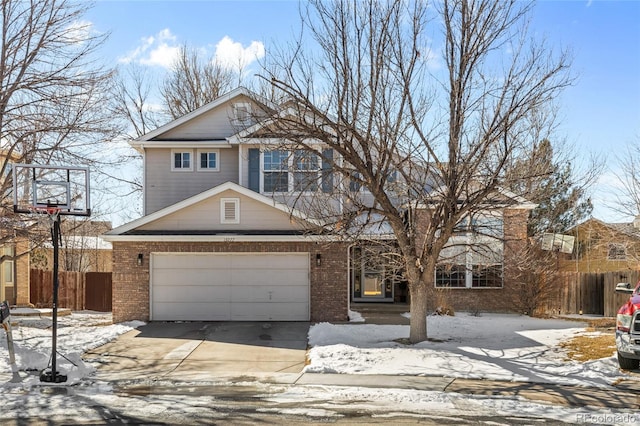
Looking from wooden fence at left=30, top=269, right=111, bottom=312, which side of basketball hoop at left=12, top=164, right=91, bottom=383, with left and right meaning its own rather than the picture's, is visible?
back

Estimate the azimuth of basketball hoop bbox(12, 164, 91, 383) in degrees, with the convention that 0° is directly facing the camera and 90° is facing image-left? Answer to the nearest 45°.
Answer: approximately 0°

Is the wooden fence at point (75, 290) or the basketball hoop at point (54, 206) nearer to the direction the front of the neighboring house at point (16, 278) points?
the basketball hoop

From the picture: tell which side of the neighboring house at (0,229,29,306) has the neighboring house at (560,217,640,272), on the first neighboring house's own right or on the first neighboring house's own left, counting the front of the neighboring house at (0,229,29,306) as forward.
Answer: on the first neighboring house's own left

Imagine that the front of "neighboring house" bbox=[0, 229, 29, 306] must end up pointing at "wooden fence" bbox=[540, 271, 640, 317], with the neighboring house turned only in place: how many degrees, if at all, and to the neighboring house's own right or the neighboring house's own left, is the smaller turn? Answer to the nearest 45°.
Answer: approximately 45° to the neighboring house's own left

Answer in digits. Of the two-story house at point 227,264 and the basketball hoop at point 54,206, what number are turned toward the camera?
2
